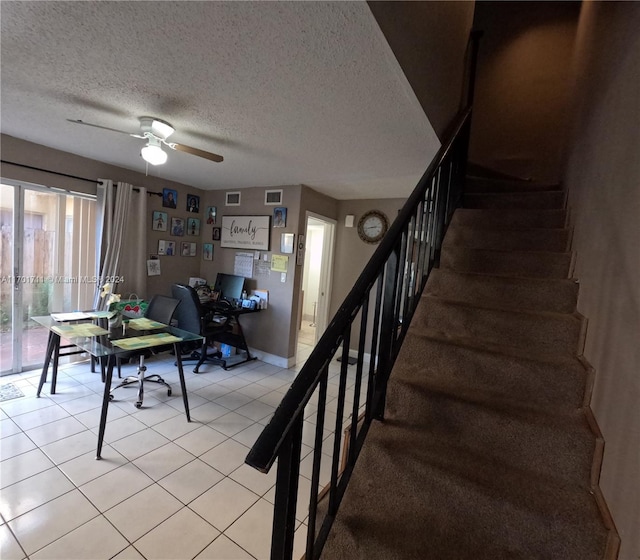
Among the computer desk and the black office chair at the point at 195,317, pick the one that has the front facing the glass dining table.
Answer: the computer desk

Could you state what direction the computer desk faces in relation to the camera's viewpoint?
facing the viewer and to the left of the viewer

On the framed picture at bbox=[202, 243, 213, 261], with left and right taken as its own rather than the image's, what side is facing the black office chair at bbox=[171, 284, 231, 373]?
front

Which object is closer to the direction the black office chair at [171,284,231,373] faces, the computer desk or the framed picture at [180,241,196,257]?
the computer desk

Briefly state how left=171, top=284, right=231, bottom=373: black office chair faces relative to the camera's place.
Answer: facing away from the viewer and to the right of the viewer

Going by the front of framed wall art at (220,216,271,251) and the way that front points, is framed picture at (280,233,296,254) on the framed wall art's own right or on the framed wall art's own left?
on the framed wall art's own left

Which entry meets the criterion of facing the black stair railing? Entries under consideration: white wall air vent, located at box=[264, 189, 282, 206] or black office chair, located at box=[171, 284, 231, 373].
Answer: the white wall air vent

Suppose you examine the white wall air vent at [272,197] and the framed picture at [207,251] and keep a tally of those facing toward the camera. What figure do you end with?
2

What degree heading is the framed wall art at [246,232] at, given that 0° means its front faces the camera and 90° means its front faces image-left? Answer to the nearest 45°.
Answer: approximately 45°

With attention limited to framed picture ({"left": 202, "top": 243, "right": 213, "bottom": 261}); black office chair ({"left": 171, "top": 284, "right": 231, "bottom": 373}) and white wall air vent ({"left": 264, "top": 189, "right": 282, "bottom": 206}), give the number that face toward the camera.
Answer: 2

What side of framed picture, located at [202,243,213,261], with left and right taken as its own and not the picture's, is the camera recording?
front

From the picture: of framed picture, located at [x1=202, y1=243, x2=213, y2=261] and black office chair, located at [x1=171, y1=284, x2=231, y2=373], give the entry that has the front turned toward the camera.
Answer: the framed picture
